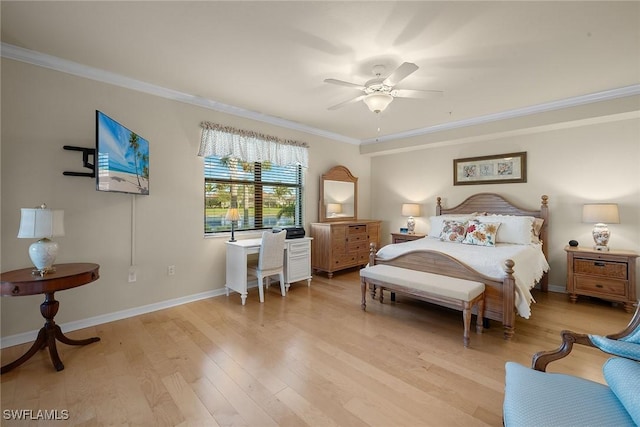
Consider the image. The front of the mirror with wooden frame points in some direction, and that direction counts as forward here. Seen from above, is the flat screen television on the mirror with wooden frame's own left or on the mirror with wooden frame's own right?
on the mirror with wooden frame's own right

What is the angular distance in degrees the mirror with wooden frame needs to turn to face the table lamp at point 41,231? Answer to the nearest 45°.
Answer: approximately 90° to its right

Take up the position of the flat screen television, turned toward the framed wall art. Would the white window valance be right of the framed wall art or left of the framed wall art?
left

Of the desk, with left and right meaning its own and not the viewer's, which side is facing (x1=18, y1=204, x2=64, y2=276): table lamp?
right

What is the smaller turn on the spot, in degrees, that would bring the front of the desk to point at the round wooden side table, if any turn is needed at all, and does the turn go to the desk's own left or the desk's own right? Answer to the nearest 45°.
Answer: approximately 90° to the desk's own right

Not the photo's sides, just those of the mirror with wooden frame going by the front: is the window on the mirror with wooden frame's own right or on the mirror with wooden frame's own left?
on the mirror with wooden frame's own right

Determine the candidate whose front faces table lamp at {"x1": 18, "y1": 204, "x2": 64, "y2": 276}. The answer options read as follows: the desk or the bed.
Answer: the bed

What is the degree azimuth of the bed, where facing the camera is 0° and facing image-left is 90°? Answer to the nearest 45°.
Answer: approximately 45°

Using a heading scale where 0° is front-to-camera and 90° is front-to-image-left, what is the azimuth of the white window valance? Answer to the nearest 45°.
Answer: approximately 315°

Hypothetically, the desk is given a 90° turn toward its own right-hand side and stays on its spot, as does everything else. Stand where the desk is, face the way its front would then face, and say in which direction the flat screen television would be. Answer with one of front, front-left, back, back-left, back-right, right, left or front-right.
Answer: front
